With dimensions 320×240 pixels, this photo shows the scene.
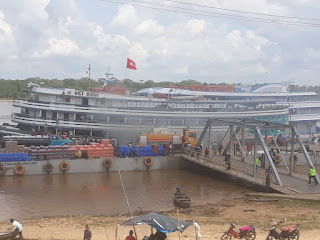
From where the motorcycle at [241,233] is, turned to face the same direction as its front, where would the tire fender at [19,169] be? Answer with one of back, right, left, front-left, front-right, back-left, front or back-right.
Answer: front-right

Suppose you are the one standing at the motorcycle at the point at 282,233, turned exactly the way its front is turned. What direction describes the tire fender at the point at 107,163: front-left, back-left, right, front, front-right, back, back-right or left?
front-right

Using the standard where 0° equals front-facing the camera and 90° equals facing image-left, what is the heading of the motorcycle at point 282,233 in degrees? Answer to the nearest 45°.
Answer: approximately 90°

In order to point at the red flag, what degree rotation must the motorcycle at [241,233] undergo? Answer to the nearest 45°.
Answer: approximately 45° to its right

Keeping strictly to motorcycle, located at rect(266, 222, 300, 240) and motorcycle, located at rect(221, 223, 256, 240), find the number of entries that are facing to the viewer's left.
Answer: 2

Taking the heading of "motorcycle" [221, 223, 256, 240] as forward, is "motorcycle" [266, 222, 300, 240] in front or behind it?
behind

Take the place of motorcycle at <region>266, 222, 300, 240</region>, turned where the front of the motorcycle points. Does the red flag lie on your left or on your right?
on your right

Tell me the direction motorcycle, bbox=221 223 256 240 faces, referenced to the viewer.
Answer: facing to the left of the viewer

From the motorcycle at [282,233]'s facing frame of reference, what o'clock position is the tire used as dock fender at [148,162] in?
The tire used as dock fender is roughly at 2 o'clock from the motorcycle.

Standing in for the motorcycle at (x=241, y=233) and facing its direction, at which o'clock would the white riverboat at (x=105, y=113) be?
The white riverboat is roughly at 2 o'clock from the motorcycle.
